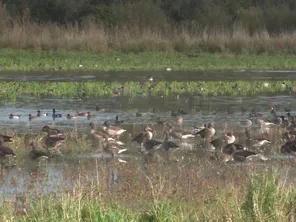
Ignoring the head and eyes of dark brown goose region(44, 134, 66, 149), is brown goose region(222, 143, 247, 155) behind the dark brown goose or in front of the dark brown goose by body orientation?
behind

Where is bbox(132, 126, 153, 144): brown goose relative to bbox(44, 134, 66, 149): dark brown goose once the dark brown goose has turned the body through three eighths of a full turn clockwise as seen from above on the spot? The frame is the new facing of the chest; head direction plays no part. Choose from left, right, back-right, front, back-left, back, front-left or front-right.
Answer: front-right

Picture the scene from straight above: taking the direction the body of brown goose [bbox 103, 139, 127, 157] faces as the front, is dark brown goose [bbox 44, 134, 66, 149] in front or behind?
in front

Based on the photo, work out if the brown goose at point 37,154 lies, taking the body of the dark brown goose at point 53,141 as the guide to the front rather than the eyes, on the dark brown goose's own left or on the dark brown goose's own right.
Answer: on the dark brown goose's own left

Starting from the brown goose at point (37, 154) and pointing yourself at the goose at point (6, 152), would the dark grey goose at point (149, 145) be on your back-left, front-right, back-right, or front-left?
back-right

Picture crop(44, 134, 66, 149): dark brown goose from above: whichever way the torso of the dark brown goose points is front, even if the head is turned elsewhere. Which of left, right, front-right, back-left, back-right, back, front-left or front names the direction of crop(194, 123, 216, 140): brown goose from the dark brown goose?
back

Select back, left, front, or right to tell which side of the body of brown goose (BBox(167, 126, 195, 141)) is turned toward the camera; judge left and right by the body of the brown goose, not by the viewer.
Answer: left

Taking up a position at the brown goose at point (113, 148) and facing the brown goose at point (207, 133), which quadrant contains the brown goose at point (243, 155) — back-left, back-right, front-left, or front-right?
front-right

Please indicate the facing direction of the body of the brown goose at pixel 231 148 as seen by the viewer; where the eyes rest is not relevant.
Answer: to the viewer's left

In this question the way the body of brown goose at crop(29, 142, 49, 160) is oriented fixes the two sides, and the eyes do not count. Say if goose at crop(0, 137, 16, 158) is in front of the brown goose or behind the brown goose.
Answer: in front

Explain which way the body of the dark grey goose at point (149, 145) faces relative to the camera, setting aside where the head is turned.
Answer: to the viewer's left

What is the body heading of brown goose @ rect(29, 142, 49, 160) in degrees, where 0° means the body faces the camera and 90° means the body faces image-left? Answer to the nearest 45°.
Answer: approximately 90°
